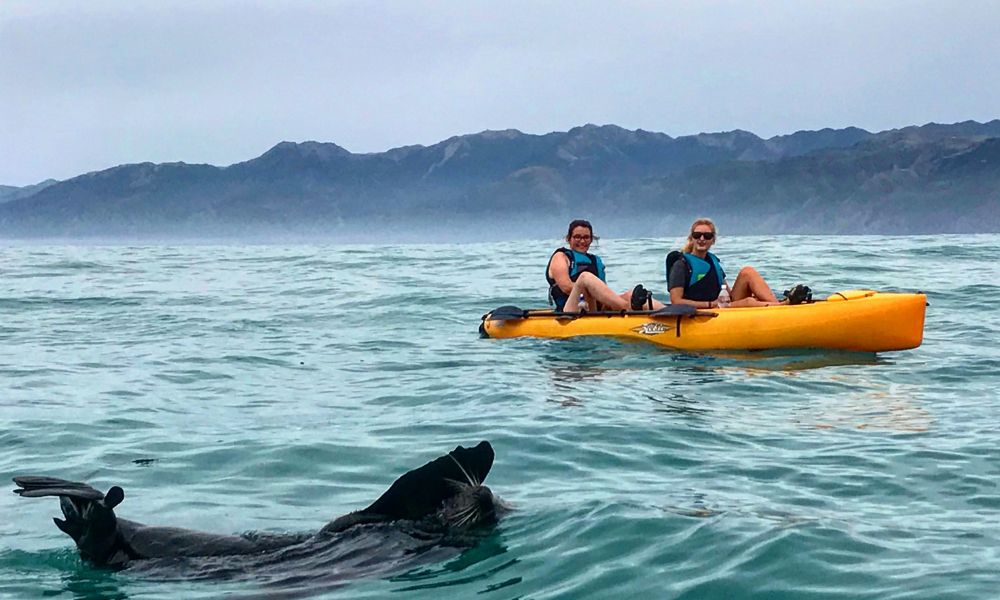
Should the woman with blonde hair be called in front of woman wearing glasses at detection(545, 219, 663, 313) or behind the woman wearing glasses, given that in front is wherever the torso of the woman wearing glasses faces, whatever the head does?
in front

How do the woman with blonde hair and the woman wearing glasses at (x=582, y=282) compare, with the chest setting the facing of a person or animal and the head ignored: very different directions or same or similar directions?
same or similar directions

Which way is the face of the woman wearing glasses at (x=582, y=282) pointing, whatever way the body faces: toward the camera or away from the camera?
toward the camera

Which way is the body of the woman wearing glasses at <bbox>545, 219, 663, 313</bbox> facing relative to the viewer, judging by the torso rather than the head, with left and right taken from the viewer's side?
facing the viewer and to the right of the viewer

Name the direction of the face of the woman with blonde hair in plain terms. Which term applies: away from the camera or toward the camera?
toward the camera

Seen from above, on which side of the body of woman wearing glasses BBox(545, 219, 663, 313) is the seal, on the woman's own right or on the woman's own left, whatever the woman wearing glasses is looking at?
on the woman's own right

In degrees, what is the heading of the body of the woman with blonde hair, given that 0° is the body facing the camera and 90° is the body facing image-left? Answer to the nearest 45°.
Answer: approximately 315°

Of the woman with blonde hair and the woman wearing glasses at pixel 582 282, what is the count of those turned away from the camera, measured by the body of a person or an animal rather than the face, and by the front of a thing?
0

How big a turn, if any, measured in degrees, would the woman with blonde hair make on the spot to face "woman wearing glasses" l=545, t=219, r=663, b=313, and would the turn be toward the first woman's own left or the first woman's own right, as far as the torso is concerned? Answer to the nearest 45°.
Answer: approximately 135° to the first woman's own right
